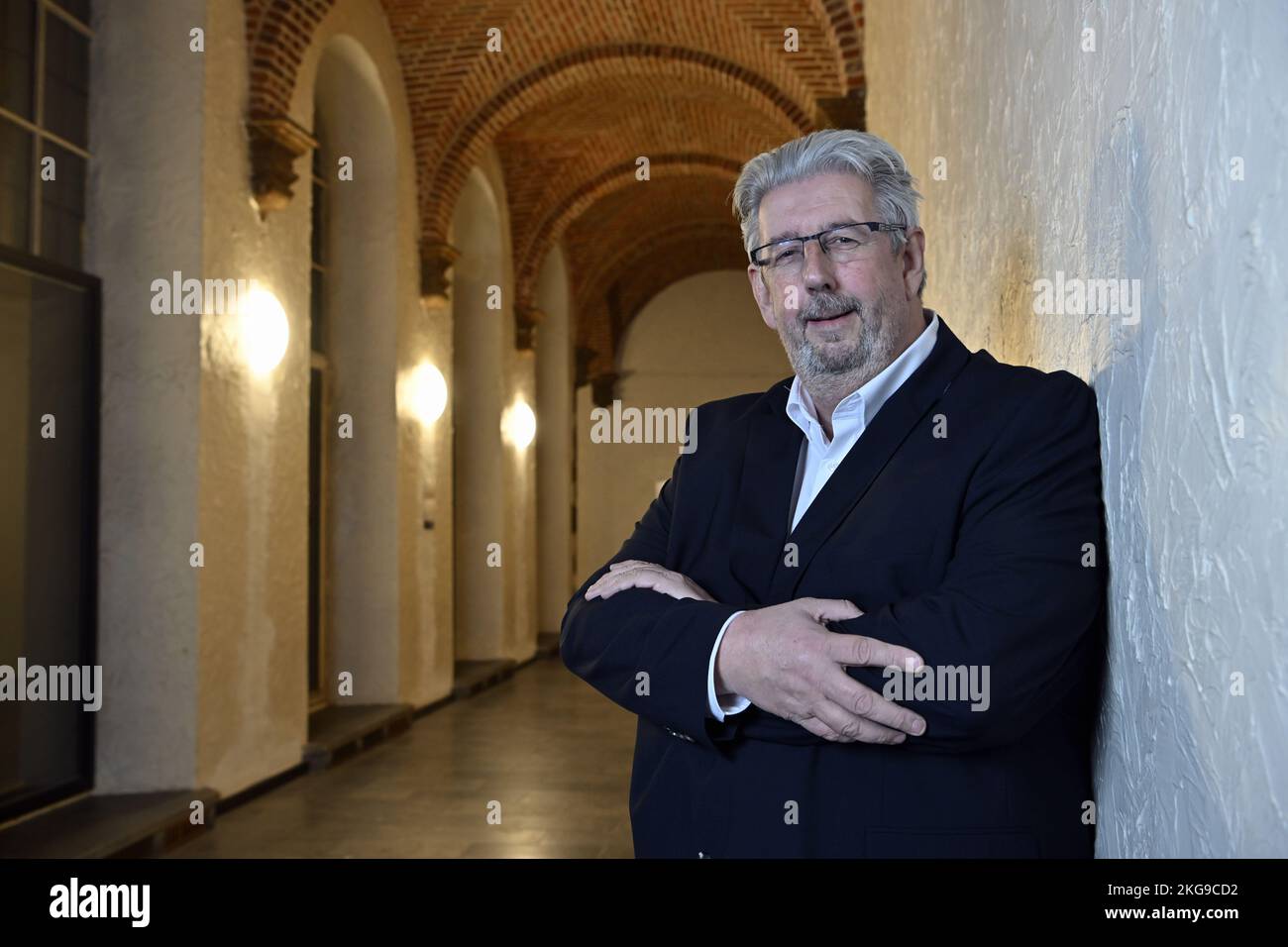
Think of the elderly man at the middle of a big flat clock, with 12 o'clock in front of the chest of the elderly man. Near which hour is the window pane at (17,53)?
The window pane is roughly at 3 o'clock from the elderly man.

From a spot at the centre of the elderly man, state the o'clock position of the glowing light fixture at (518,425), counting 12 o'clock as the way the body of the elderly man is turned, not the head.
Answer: The glowing light fixture is roughly at 4 o'clock from the elderly man.

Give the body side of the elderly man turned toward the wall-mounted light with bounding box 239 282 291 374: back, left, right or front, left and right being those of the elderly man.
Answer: right

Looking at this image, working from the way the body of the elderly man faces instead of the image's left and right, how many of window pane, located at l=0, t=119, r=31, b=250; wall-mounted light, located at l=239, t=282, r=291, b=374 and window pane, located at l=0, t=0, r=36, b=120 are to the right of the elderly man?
3

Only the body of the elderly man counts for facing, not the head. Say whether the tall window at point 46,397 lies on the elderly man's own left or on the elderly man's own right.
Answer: on the elderly man's own right

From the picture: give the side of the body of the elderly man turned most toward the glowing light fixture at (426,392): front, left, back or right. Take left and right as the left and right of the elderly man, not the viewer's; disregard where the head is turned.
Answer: right

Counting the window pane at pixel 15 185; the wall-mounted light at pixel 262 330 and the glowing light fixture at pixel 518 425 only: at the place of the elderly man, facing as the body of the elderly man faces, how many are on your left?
0

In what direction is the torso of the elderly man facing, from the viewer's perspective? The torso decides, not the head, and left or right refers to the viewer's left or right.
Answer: facing the viewer and to the left of the viewer

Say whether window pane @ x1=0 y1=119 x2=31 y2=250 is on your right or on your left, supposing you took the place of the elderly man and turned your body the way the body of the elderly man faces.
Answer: on your right

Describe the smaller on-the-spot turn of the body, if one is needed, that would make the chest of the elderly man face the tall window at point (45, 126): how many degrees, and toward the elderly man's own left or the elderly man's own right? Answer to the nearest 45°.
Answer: approximately 90° to the elderly man's own right
